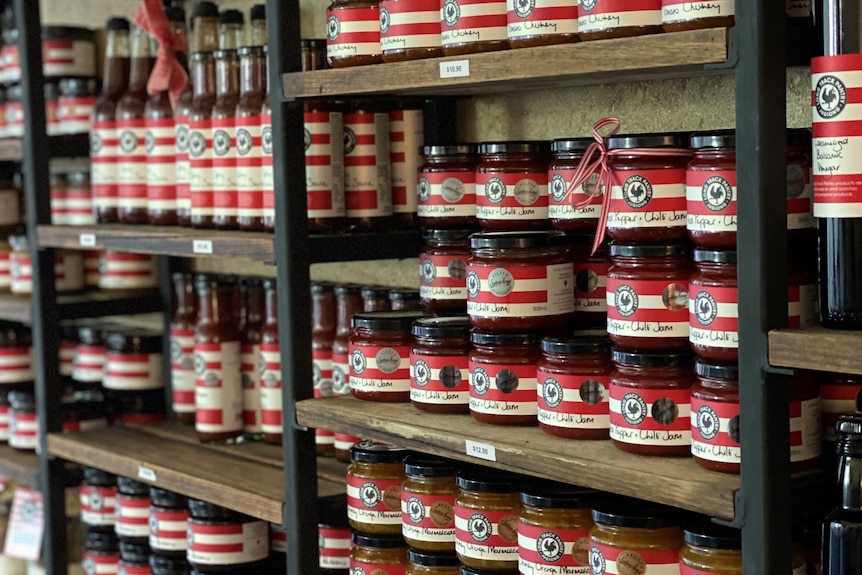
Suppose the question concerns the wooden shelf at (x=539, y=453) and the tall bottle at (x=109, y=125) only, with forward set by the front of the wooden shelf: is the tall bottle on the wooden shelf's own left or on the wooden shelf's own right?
on the wooden shelf's own right

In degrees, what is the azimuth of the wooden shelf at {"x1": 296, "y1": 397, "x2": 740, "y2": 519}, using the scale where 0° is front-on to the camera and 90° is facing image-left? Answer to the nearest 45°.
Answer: approximately 45°
